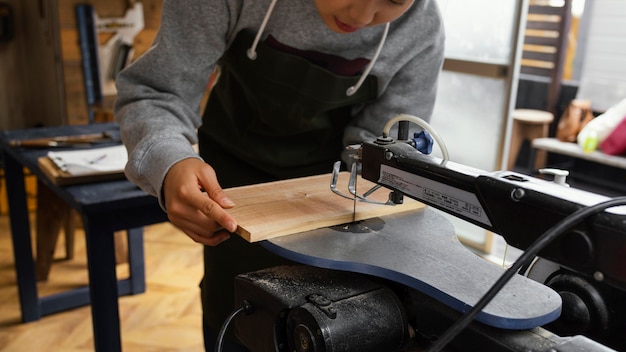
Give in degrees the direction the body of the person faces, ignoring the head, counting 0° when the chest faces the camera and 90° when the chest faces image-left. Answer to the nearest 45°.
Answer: approximately 0°

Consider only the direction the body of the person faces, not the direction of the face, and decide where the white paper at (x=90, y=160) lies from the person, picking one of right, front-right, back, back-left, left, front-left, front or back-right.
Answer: back-right

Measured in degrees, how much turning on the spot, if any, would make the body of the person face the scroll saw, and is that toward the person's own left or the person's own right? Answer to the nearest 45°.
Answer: approximately 45° to the person's own left

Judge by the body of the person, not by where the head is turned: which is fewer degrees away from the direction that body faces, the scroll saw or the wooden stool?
the scroll saw

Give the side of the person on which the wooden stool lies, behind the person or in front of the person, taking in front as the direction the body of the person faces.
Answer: behind

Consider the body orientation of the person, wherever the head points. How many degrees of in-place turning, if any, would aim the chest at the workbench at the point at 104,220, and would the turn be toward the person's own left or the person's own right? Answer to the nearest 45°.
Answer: approximately 135° to the person's own right

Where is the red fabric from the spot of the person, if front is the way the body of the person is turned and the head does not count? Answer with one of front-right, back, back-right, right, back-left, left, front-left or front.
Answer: back-left
